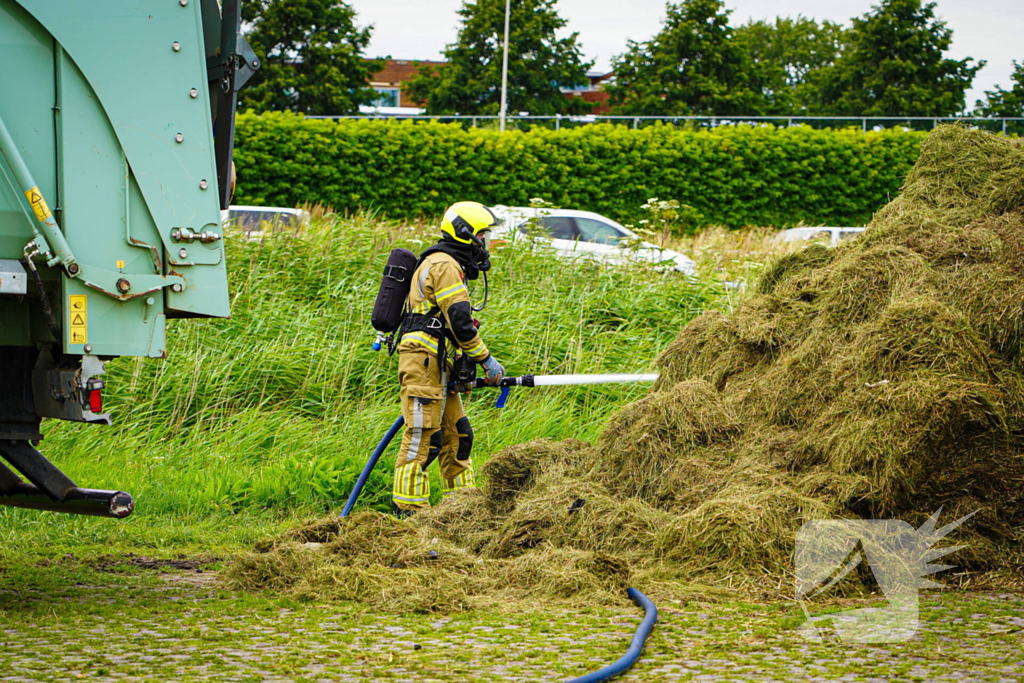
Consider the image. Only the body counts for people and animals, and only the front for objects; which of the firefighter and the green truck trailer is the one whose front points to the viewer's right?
the firefighter

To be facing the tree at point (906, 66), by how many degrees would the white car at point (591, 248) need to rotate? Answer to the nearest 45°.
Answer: approximately 90° to its left

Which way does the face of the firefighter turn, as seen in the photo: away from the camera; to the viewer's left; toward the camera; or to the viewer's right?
to the viewer's right

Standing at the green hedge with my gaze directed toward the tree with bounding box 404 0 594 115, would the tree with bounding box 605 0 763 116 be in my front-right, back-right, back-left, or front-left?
front-right

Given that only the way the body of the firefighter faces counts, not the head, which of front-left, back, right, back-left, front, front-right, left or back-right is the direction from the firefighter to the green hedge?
left

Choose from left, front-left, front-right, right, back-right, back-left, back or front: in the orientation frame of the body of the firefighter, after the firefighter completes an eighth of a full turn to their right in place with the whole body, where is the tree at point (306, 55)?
back-left

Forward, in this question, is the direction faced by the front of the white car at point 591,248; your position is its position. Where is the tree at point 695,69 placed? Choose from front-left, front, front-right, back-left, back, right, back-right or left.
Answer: left

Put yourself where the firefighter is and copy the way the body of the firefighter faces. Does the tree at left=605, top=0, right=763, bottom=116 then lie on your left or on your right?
on your left

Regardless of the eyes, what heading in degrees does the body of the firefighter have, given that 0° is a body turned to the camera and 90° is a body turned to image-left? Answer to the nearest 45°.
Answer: approximately 270°

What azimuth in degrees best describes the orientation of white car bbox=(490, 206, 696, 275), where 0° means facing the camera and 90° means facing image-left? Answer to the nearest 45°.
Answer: approximately 270°
